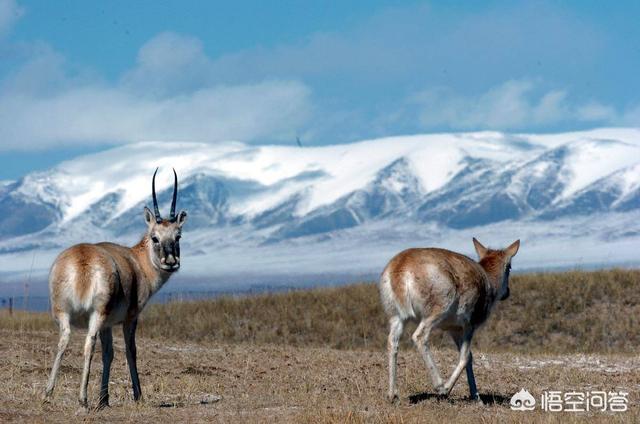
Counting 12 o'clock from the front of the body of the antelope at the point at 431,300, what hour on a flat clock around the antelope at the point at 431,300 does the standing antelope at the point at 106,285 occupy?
the standing antelope at the point at 106,285 is roughly at 7 o'clock from the antelope at the point at 431,300.

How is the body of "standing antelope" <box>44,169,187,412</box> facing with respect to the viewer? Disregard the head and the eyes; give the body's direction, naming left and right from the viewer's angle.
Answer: facing away from the viewer and to the right of the viewer

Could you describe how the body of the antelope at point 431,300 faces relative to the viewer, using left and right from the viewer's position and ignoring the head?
facing away from the viewer and to the right of the viewer

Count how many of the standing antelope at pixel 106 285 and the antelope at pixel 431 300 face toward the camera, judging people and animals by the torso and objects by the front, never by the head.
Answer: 0

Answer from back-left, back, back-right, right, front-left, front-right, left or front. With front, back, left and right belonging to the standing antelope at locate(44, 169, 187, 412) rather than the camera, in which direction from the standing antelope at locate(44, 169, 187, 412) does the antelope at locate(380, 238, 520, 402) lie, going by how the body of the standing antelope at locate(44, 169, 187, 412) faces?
front-right
